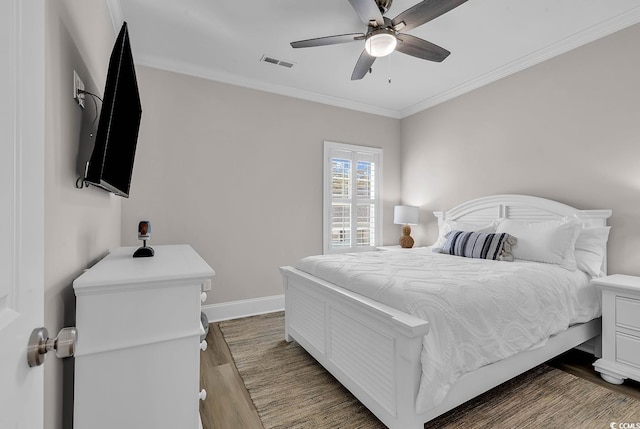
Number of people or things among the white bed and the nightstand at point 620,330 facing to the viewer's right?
0

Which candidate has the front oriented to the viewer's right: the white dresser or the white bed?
the white dresser

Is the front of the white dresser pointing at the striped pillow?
yes

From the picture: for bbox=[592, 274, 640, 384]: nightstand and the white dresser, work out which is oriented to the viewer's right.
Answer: the white dresser

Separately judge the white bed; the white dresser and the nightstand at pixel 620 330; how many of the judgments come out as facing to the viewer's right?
1

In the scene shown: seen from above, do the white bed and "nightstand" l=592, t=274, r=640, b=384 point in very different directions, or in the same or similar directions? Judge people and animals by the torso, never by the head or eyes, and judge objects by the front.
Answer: same or similar directions

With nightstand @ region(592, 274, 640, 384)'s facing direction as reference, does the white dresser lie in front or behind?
in front

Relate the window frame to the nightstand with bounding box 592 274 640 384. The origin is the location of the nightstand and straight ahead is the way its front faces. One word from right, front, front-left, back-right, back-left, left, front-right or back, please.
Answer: front-right

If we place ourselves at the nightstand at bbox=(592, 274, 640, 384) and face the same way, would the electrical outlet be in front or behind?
in front

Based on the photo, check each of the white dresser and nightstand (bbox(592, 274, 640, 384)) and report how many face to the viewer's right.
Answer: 1

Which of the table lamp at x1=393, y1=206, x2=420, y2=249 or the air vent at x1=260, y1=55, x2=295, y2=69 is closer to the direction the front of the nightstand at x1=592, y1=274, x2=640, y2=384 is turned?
the air vent

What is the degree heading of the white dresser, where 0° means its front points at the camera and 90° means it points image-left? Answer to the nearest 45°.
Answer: approximately 270°

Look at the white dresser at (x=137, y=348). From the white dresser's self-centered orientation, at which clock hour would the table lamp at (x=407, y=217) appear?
The table lamp is roughly at 11 o'clock from the white dresser.

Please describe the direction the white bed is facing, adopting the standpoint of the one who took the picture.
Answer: facing the viewer and to the left of the viewer

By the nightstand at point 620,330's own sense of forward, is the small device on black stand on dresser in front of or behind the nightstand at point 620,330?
in front
